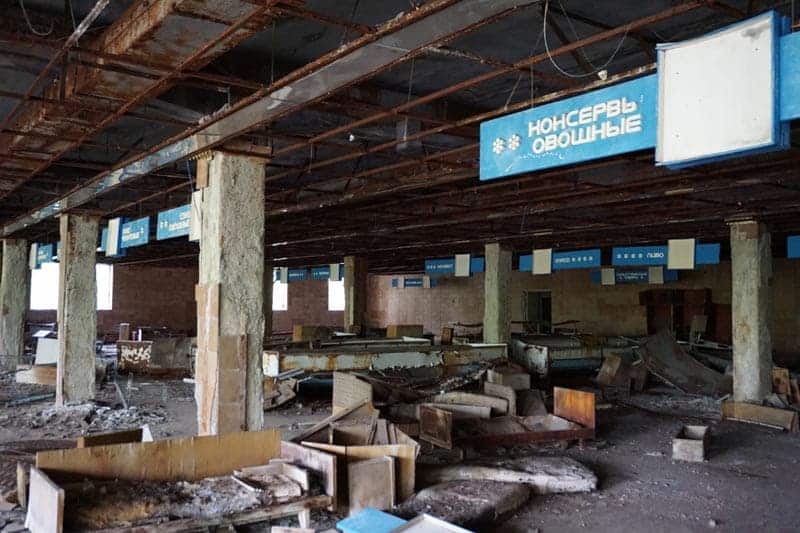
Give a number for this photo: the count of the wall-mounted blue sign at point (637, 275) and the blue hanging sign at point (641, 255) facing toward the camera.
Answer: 2

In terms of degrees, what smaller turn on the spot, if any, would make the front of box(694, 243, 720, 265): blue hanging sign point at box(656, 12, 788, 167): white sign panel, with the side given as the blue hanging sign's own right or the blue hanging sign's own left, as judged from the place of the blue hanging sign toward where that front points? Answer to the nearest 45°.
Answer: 0° — it already faces it

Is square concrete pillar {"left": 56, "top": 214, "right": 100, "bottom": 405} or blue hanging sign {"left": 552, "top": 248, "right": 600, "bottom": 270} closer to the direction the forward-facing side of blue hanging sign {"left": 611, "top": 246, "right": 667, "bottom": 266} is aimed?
the square concrete pillar

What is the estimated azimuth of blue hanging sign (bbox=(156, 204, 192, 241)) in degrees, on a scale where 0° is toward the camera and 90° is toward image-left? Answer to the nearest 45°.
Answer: approximately 45°

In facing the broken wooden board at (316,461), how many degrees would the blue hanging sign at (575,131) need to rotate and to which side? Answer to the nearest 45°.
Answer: approximately 90° to its right

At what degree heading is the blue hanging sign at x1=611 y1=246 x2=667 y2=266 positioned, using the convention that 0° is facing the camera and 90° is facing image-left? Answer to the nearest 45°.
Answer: approximately 0°

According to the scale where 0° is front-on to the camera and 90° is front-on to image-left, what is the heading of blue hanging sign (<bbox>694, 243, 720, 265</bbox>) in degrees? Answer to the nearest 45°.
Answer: approximately 0°

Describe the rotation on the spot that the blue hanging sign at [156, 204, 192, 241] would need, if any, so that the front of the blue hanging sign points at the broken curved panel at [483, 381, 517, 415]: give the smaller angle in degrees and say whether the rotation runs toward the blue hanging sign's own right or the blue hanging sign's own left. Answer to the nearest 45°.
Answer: approximately 135° to the blue hanging sign's own left

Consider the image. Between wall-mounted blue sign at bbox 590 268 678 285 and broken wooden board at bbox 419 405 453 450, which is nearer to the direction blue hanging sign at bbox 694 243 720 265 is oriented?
the broken wooden board

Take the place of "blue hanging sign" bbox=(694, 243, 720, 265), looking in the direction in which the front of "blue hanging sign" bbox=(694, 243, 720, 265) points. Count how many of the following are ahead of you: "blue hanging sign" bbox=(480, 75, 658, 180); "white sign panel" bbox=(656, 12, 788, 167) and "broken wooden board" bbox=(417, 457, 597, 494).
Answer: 3

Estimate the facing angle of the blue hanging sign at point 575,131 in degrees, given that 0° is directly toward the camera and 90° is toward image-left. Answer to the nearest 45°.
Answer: approximately 45°

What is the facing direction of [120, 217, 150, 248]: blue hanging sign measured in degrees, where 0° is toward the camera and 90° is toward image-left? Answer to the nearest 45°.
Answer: approximately 45°

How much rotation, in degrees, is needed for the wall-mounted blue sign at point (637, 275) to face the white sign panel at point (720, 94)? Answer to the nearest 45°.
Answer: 0° — it already faces it
